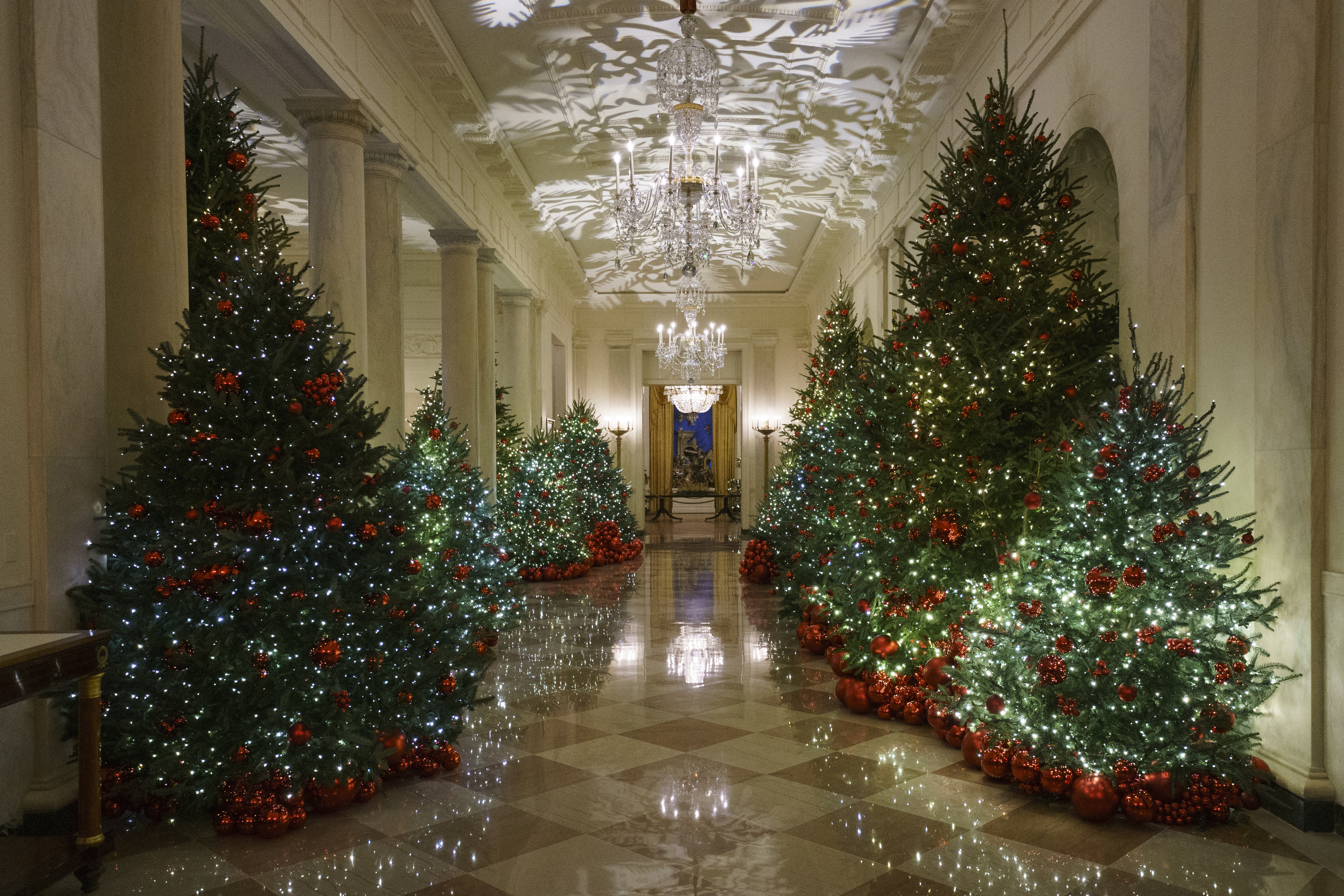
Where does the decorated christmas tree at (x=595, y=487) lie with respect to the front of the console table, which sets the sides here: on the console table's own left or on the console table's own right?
on the console table's own left

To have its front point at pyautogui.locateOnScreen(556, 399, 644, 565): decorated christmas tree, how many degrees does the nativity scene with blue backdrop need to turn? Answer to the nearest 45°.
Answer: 0° — it already faces it

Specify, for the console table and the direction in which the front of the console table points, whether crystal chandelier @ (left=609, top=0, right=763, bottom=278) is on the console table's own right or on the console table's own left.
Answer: on the console table's own left

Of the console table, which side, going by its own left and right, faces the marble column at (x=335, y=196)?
left

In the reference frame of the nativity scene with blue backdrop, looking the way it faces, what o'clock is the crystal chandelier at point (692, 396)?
The crystal chandelier is roughly at 12 o'clock from the nativity scene with blue backdrop.

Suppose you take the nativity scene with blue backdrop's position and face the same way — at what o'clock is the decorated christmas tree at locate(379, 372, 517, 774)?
The decorated christmas tree is roughly at 12 o'clock from the nativity scene with blue backdrop.

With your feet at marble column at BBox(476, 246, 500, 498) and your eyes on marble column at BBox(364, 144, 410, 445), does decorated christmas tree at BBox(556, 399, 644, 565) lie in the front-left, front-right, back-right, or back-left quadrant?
back-left

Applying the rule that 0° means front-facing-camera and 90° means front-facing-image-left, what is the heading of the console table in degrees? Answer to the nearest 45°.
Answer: approximately 315°

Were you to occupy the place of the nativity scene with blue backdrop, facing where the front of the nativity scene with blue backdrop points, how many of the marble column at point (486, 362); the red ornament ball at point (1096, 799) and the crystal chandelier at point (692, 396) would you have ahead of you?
3

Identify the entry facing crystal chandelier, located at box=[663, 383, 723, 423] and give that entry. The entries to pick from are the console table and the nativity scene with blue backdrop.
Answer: the nativity scene with blue backdrop

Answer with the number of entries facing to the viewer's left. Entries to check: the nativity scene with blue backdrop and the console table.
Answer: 0

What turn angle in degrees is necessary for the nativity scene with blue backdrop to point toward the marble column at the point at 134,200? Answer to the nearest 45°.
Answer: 0° — it already faces it

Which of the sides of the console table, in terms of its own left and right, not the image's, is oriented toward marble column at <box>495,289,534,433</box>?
left

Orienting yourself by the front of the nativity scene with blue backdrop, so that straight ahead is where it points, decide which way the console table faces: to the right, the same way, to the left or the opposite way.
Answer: to the left

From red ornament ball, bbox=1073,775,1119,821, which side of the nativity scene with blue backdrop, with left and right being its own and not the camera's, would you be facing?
front

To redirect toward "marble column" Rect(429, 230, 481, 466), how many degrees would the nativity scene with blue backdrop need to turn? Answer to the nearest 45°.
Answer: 0° — it already faces it
